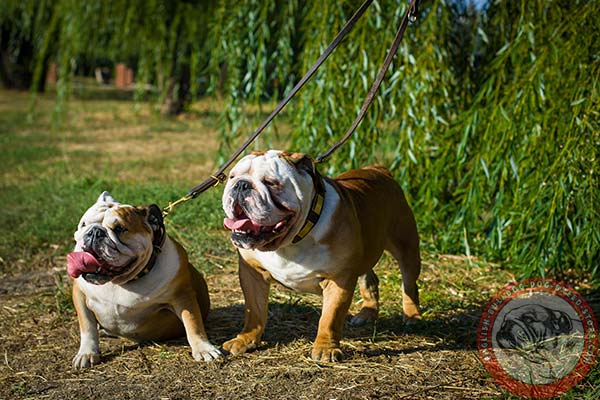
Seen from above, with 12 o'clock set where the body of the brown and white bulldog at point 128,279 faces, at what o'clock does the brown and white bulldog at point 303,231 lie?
the brown and white bulldog at point 303,231 is roughly at 8 o'clock from the brown and white bulldog at point 128,279.

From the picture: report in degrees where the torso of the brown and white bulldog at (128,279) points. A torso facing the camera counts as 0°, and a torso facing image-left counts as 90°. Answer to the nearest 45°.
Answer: approximately 45°

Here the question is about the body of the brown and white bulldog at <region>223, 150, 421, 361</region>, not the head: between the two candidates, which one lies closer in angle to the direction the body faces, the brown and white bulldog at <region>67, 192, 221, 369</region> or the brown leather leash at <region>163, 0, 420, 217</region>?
the brown and white bulldog
